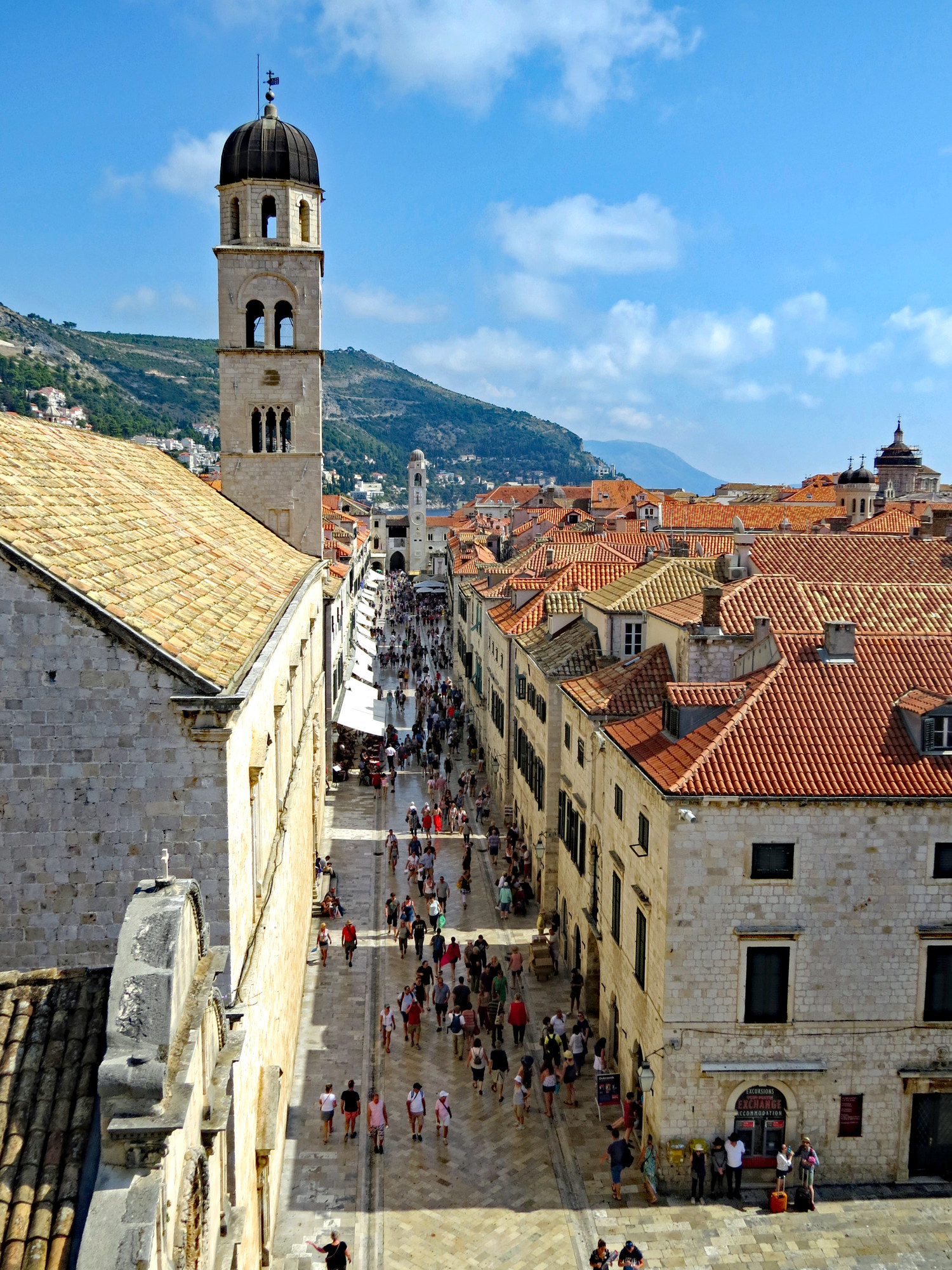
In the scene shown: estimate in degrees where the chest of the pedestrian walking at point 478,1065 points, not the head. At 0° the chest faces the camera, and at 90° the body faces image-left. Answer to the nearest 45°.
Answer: approximately 180°

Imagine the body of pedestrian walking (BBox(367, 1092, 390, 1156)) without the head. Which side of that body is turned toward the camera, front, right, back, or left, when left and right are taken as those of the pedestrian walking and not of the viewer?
front

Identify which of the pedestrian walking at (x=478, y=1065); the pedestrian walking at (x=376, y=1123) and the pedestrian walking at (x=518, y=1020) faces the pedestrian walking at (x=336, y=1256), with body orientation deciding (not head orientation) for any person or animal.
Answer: the pedestrian walking at (x=376, y=1123)

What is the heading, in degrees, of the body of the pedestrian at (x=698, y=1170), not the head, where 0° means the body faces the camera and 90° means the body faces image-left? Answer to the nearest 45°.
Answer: approximately 0°

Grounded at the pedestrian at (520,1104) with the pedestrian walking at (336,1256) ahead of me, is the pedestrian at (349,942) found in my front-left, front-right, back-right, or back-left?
back-right

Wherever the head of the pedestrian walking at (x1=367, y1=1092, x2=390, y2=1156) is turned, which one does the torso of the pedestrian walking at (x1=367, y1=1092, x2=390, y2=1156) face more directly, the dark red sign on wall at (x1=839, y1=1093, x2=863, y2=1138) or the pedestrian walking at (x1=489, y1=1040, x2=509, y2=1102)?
the dark red sign on wall

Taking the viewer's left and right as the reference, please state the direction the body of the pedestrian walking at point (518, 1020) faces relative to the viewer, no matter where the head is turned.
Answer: facing away from the viewer

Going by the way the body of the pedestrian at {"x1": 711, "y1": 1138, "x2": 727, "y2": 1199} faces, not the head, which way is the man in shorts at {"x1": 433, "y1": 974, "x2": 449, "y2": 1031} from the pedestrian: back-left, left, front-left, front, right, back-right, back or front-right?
back-right
